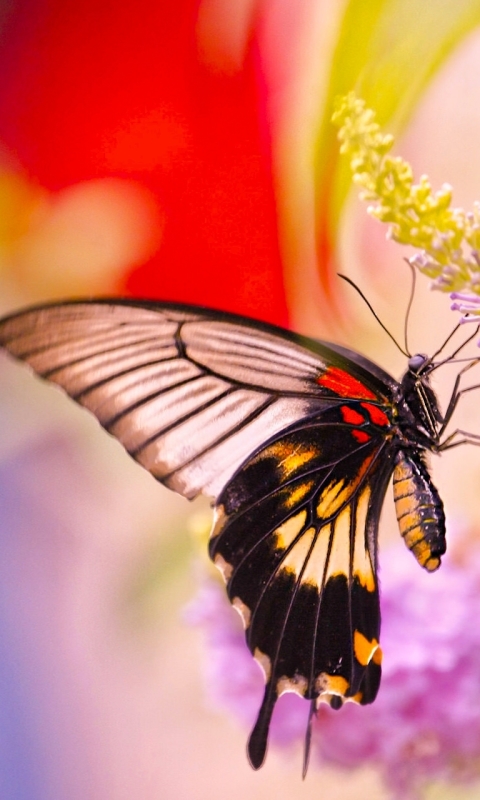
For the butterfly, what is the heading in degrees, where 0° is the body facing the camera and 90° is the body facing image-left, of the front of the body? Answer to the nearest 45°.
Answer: approximately 270°
